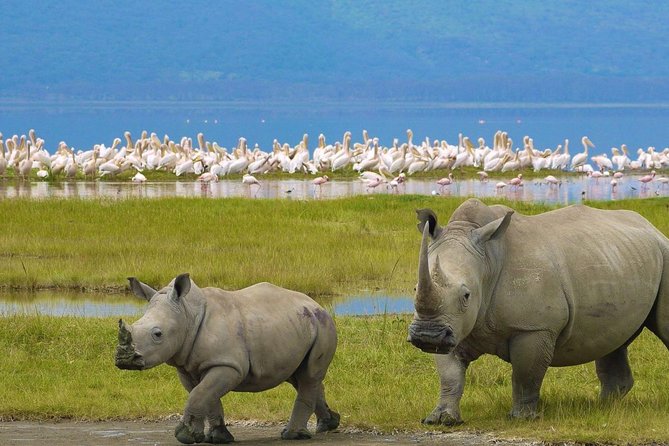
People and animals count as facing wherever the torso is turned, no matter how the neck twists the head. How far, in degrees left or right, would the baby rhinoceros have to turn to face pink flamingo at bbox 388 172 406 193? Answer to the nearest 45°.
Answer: approximately 135° to its right

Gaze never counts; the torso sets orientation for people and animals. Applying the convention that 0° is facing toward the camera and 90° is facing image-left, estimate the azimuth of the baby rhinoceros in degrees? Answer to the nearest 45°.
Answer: approximately 45°

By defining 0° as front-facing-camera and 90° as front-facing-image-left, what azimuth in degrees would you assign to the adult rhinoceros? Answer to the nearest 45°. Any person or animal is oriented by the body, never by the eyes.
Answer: approximately 45°

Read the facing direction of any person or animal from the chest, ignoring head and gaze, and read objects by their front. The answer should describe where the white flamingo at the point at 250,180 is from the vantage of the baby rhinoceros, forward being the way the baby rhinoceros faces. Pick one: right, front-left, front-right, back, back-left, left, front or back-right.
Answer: back-right

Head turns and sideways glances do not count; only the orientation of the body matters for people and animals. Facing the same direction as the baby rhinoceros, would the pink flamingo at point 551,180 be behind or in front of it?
behind
